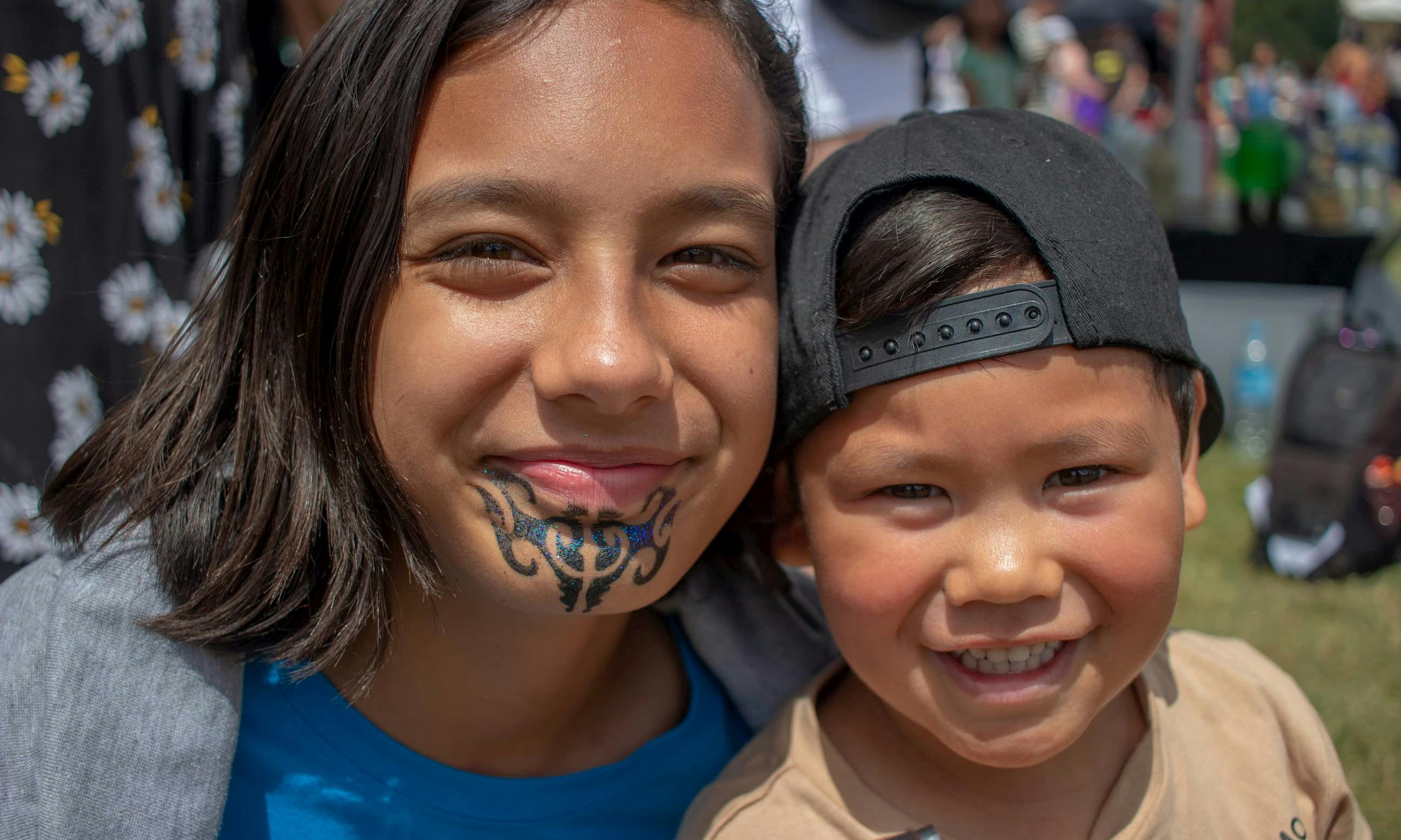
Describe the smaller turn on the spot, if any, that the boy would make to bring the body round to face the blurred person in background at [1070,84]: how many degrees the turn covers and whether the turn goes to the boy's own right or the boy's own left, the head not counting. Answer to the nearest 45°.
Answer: approximately 180°

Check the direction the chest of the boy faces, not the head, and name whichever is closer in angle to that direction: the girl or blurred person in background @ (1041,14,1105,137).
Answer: the girl

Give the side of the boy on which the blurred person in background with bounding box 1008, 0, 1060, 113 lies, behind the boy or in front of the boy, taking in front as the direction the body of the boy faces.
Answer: behind

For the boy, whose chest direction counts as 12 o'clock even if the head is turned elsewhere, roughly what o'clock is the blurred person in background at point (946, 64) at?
The blurred person in background is roughly at 6 o'clock from the boy.

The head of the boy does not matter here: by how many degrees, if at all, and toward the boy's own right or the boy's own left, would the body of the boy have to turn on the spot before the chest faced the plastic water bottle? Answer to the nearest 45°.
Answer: approximately 180°

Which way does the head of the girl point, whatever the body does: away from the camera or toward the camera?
toward the camera

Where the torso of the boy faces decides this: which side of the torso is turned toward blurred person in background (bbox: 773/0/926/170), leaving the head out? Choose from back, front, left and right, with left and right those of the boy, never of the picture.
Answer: back

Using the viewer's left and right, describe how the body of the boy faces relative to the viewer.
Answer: facing the viewer

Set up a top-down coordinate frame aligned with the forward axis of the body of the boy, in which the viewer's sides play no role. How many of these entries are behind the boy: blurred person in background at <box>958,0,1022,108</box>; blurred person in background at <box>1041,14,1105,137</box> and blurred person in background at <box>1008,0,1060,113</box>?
3
